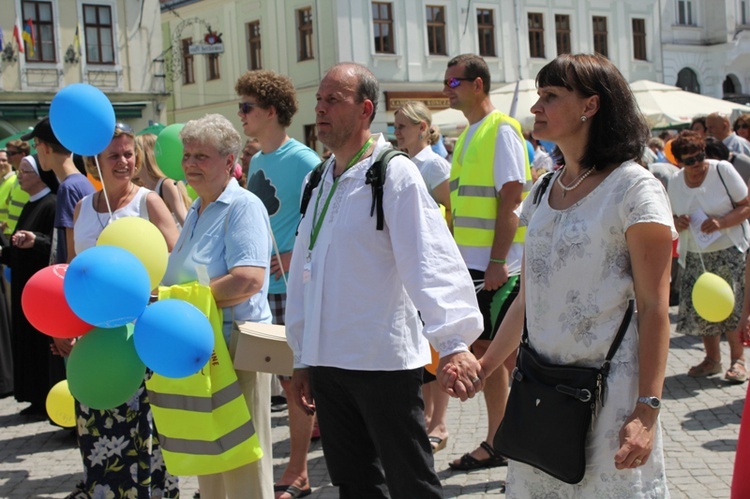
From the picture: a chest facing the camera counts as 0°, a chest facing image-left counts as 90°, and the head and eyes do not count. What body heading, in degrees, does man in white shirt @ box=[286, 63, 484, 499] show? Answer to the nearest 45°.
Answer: approximately 45°

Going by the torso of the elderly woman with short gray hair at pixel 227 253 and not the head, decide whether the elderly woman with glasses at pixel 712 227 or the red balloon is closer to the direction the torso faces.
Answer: the red balloon

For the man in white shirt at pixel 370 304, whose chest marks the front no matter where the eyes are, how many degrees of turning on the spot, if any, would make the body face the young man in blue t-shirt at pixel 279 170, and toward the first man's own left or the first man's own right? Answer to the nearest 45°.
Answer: approximately 135° to the first man's own right

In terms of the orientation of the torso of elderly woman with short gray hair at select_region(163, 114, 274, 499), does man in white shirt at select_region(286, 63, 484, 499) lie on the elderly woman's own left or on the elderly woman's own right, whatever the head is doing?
on the elderly woman's own left

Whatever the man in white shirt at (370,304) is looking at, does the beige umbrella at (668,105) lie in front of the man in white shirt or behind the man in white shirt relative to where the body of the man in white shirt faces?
behind

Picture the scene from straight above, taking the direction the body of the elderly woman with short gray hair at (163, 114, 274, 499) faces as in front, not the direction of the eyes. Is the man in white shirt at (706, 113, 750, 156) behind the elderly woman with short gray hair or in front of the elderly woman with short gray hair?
behind

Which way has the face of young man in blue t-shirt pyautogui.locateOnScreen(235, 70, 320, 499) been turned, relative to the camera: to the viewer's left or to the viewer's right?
to the viewer's left

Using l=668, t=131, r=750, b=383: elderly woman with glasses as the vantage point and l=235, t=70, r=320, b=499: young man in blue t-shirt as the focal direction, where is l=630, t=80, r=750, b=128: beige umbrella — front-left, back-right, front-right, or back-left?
back-right

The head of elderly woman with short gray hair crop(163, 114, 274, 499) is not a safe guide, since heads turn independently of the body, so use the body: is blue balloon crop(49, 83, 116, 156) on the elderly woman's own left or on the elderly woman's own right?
on the elderly woman's own right
